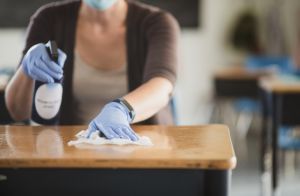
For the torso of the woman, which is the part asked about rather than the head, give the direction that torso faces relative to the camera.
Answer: toward the camera

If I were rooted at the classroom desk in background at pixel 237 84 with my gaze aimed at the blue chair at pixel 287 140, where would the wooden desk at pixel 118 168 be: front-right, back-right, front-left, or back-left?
front-right

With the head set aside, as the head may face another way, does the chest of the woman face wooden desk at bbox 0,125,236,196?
yes

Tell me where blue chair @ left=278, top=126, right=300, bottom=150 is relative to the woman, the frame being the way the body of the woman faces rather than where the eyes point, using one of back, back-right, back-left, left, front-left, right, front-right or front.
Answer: back-left
